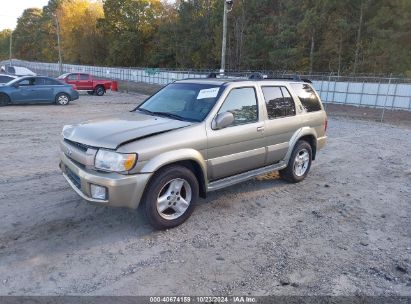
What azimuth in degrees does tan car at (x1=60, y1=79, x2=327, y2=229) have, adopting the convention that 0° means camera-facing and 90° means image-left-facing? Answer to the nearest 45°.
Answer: approximately 45°

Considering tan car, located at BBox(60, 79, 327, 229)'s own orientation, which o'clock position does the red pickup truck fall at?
The red pickup truck is roughly at 4 o'clock from the tan car.
